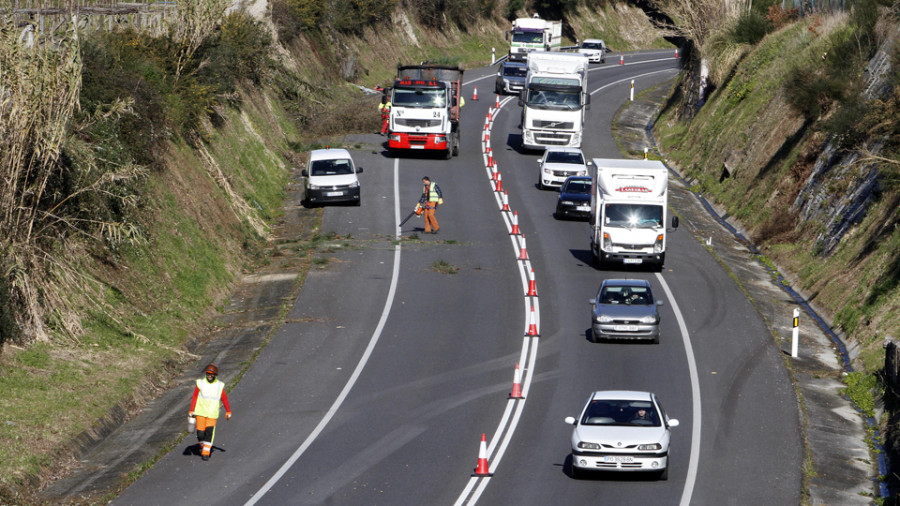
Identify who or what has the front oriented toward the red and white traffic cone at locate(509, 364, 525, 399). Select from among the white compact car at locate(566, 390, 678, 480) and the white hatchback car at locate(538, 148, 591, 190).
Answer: the white hatchback car

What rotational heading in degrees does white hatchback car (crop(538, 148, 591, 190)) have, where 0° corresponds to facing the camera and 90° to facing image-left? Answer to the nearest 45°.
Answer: approximately 0°

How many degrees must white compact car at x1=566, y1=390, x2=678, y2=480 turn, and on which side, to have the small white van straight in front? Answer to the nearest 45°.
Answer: approximately 135° to its right

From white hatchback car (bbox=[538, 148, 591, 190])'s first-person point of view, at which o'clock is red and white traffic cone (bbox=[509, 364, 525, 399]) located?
The red and white traffic cone is roughly at 12 o'clock from the white hatchback car.

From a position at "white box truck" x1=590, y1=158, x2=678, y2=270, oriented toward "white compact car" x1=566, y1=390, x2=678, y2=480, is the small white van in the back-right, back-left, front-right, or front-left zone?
back-right

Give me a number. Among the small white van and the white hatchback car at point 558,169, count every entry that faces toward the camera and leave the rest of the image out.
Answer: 2

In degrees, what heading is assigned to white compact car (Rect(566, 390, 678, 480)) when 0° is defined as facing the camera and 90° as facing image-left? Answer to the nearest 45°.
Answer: approximately 0°

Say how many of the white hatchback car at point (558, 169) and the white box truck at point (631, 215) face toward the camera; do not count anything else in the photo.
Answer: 2

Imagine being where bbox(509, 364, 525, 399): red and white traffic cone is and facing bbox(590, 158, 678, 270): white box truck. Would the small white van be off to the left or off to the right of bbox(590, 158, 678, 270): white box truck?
left

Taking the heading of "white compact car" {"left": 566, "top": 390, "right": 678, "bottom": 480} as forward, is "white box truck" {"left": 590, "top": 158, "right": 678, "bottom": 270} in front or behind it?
behind

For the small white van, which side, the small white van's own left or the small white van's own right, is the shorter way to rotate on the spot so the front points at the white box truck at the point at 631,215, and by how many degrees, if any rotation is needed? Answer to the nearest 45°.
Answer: approximately 45° to the small white van's own left
